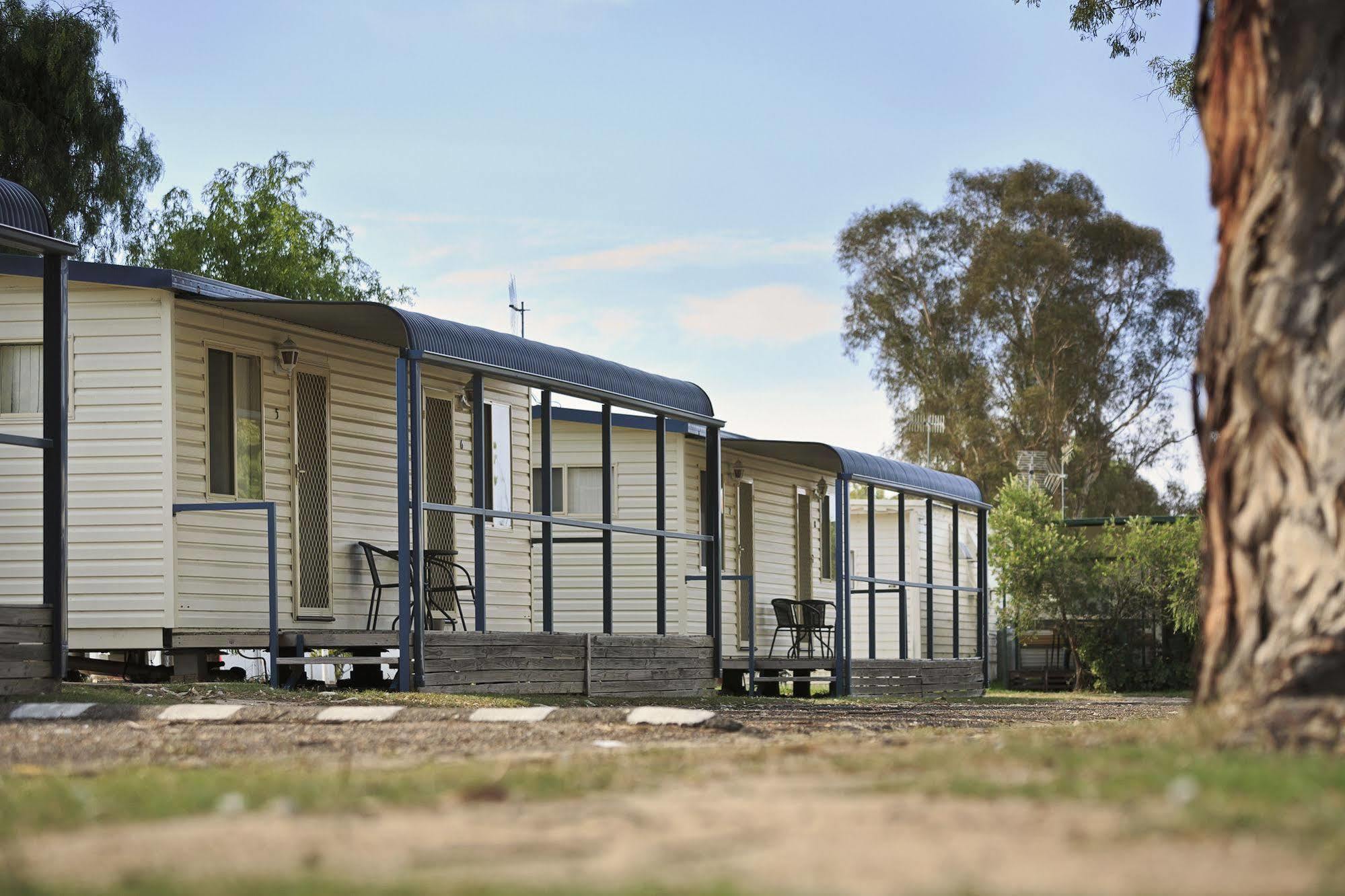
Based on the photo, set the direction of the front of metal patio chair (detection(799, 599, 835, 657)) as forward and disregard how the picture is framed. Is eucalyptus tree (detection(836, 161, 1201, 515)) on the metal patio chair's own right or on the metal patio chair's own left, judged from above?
on the metal patio chair's own left

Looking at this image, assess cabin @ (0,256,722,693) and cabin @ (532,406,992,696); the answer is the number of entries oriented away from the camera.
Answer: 0

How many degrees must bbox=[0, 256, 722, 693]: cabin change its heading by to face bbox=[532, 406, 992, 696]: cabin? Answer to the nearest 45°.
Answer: approximately 90° to its left

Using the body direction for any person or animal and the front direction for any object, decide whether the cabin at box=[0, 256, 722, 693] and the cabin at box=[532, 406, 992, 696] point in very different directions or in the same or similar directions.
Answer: same or similar directions

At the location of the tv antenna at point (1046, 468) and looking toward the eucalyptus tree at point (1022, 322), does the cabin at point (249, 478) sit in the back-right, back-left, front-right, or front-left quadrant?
back-left

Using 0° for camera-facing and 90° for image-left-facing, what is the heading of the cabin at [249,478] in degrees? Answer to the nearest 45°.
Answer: approximately 315°

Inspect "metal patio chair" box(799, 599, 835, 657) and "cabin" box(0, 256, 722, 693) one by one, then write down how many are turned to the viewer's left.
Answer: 0

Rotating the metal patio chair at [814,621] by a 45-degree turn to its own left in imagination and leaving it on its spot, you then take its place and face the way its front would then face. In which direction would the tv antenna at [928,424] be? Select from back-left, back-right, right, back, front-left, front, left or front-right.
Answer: left

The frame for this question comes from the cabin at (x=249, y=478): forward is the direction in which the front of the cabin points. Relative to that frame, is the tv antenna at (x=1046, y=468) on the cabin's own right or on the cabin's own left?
on the cabin's own left

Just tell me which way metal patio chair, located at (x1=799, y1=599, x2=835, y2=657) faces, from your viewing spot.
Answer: facing the viewer and to the right of the viewer
